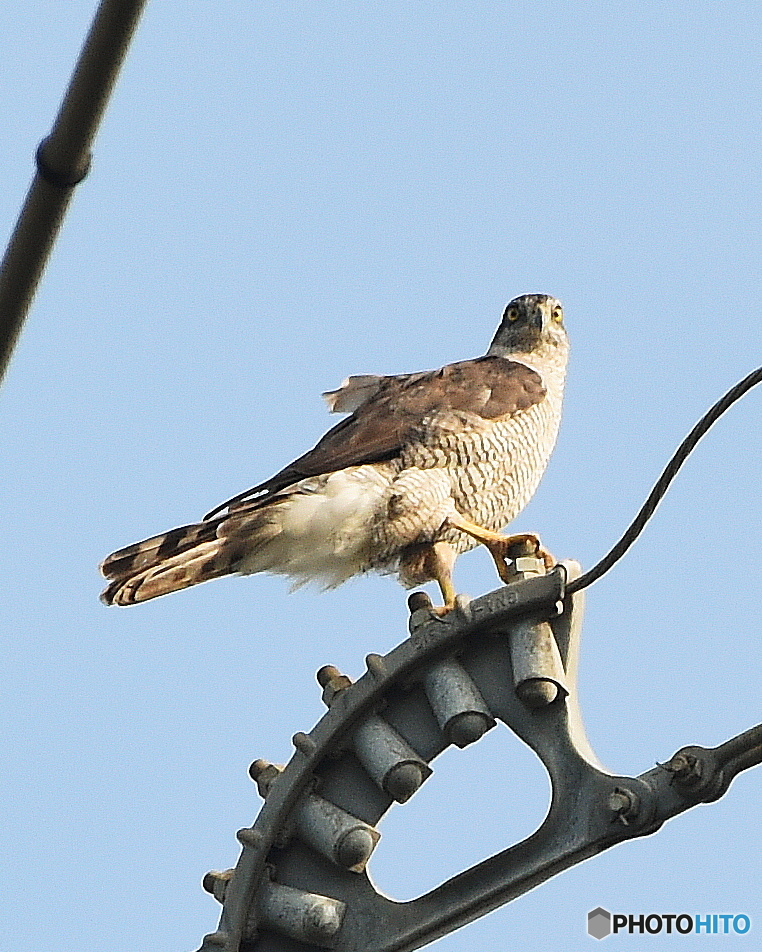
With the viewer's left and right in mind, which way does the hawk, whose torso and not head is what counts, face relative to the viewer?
facing to the right of the viewer

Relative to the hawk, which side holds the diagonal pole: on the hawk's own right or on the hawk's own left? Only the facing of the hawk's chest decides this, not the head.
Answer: on the hawk's own right
